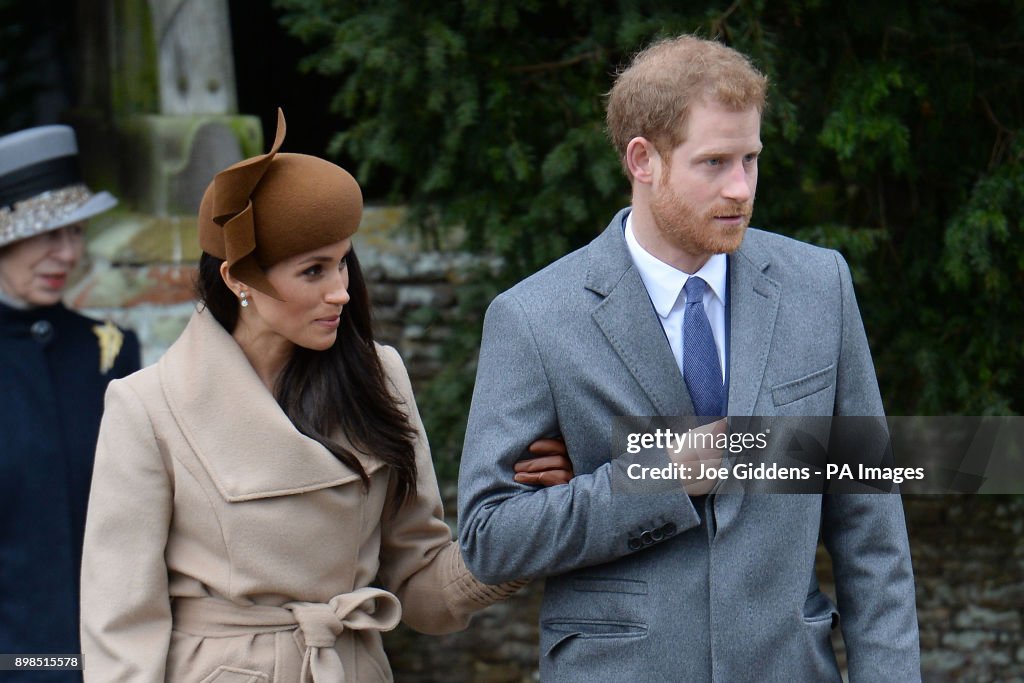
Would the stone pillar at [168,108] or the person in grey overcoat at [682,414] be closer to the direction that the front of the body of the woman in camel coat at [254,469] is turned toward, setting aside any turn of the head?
the person in grey overcoat

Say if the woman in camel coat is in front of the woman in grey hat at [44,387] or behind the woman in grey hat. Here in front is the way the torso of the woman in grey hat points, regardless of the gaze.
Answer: in front

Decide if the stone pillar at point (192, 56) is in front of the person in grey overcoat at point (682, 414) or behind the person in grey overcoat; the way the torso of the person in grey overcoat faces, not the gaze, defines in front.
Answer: behind

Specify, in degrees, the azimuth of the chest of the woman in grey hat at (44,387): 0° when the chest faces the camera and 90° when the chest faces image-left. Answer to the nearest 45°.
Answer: approximately 315°

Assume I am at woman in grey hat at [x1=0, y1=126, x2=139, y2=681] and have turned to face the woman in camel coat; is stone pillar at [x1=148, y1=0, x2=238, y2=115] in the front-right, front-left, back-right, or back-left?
back-left

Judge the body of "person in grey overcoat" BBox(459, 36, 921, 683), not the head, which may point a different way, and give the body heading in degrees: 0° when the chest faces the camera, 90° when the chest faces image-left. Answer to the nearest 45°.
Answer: approximately 315°

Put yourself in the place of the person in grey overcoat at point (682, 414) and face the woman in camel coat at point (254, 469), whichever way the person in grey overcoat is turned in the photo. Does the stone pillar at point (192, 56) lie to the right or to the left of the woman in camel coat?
right

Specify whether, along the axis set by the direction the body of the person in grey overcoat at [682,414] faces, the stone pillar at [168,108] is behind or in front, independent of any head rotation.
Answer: behind

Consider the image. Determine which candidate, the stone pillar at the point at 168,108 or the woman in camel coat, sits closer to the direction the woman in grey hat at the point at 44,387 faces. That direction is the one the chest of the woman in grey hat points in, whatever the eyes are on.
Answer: the woman in camel coat

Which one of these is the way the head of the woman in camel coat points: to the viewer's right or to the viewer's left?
to the viewer's right

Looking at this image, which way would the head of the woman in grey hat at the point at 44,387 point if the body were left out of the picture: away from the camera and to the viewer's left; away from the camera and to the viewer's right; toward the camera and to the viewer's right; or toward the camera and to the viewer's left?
toward the camera and to the viewer's right

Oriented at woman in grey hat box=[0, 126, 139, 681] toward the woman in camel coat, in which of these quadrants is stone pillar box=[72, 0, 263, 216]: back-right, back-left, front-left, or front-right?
back-left

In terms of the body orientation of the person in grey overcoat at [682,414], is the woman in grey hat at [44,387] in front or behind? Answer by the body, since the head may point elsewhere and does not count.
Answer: behind
